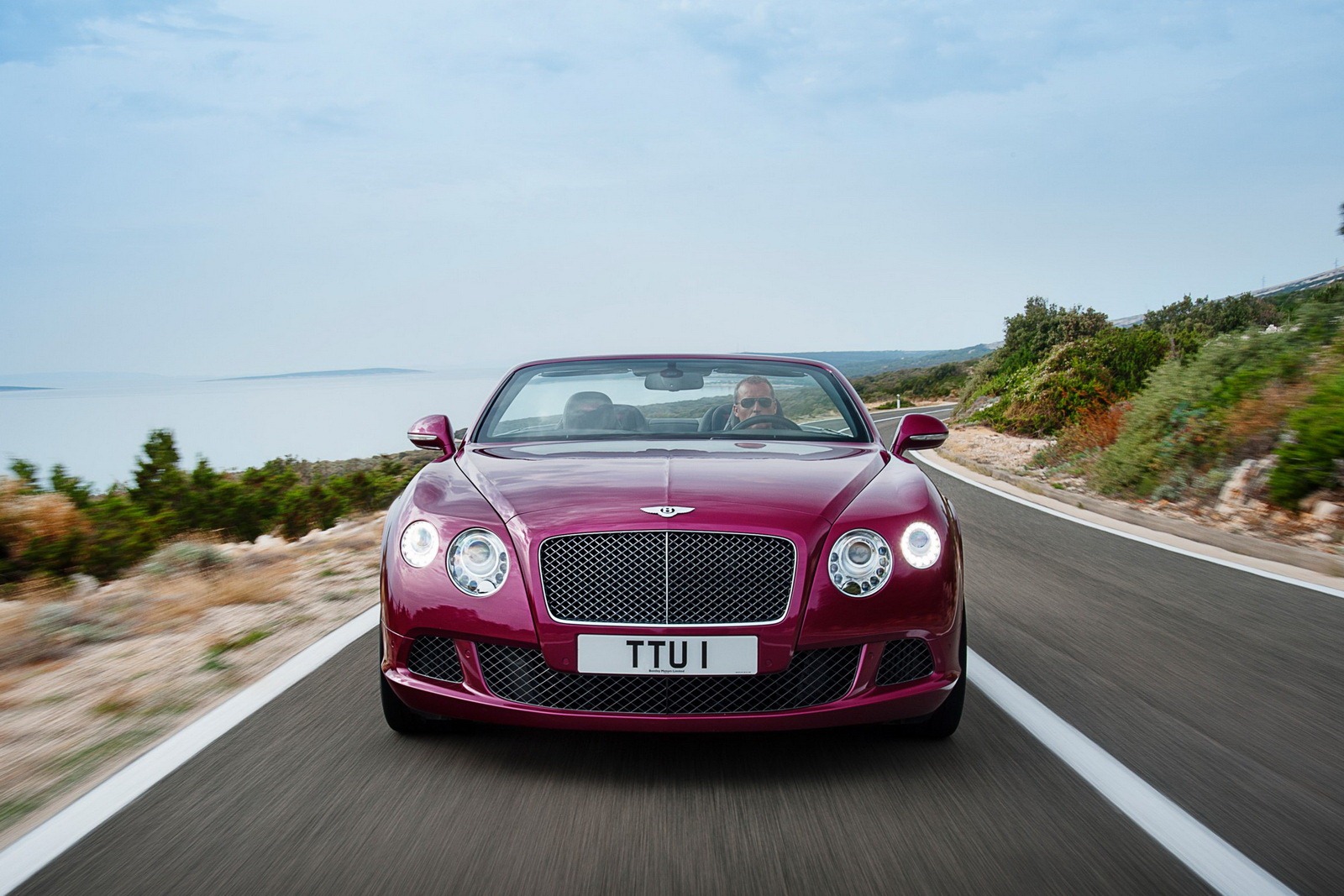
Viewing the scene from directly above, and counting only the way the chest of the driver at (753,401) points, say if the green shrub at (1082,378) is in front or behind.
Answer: behind

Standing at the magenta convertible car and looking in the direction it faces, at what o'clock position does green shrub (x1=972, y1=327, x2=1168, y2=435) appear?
The green shrub is roughly at 7 o'clock from the magenta convertible car.
